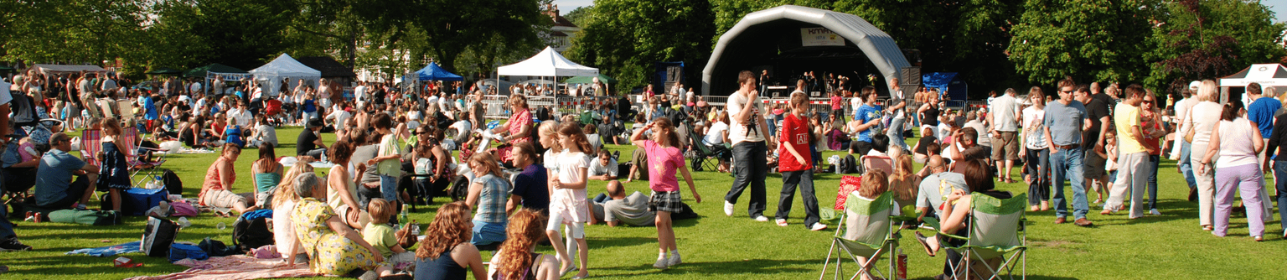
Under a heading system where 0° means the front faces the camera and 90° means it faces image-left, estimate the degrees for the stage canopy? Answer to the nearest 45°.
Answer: approximately 45°

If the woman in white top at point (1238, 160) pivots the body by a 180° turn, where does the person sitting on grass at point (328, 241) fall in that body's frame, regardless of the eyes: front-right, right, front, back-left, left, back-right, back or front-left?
front-right

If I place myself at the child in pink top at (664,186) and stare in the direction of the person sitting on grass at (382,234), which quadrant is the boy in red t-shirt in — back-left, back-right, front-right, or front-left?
back-right

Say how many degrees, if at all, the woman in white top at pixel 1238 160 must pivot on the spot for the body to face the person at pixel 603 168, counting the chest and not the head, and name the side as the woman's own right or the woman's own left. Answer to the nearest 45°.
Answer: approximately 90° to the woman's own left

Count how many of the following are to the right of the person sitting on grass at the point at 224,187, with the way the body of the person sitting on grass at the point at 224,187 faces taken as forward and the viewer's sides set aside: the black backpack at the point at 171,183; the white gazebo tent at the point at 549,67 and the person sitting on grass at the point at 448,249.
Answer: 1

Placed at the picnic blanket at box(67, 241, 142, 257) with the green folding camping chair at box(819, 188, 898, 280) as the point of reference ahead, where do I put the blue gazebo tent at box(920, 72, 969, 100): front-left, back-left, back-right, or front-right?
front-left

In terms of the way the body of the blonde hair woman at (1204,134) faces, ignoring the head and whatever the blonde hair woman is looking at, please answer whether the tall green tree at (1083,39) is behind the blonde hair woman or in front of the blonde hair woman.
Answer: in front

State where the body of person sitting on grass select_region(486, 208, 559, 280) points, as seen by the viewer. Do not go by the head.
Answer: away from the camera

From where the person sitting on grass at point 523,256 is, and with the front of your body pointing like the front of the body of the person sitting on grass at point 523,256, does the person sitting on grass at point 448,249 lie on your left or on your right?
on your left

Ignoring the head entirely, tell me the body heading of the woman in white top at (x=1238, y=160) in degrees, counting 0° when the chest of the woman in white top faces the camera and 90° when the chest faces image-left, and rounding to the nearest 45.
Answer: approximately 180°

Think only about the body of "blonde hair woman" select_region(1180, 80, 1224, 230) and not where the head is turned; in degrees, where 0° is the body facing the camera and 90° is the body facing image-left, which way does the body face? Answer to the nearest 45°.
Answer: approximately 180°

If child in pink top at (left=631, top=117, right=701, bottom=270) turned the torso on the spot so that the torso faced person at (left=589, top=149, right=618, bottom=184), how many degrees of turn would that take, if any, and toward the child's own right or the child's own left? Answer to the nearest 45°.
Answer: approximately 135° to the child's own right
